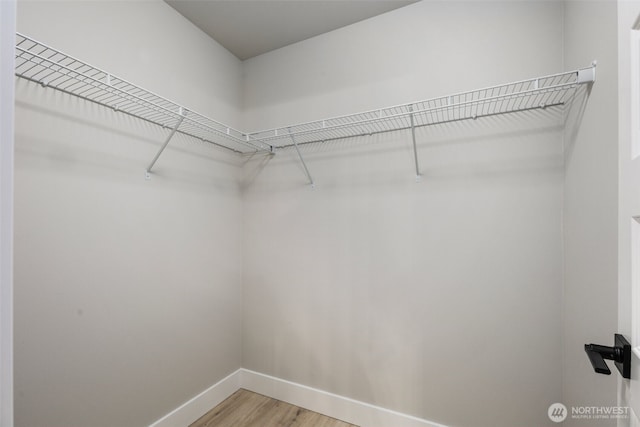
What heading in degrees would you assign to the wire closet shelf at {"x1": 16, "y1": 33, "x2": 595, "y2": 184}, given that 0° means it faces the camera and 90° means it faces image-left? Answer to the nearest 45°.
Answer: approximately 0°
